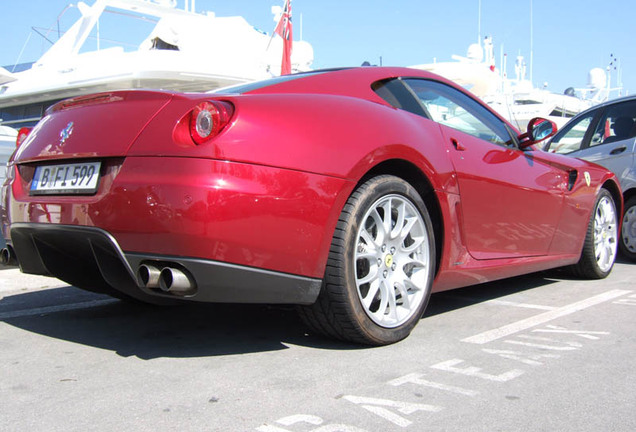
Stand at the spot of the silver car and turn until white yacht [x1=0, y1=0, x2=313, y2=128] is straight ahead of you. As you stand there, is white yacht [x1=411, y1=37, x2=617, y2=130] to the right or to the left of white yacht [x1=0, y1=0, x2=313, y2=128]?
right

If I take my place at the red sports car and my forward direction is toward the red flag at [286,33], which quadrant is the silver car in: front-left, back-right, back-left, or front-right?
front-right

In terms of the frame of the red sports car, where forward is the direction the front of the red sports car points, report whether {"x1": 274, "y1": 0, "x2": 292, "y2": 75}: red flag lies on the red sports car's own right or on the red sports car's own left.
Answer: on the red sports car's own left

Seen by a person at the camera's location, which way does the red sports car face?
facing away from the viewer and to the right of the viewer

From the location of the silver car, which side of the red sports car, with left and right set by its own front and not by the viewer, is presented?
front

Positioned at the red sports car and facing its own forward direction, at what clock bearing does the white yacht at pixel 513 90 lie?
The white yacht is roughly at 11 o'clock from the red sports car.
